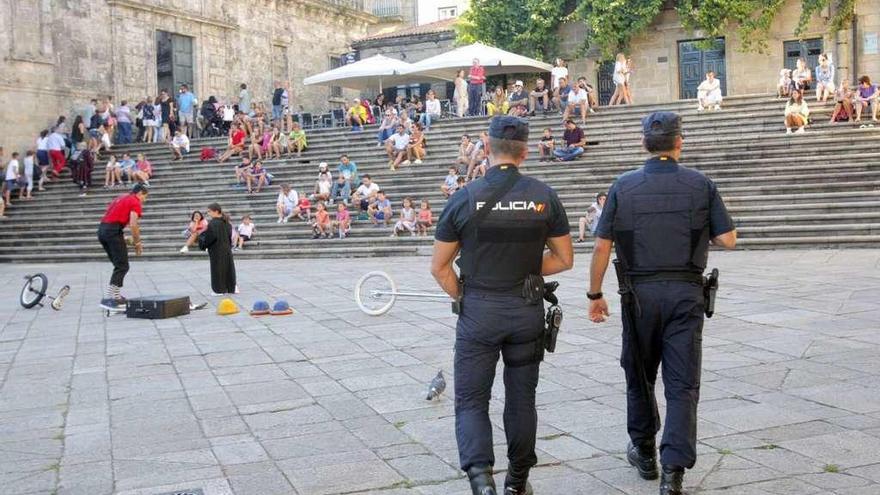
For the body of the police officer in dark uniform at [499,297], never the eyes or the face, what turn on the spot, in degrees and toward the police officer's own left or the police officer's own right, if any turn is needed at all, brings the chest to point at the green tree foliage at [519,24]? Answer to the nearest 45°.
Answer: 0° — they already face it

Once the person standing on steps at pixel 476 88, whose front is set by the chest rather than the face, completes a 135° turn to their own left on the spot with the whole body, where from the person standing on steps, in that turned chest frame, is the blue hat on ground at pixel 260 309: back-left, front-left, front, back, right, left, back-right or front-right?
back-right

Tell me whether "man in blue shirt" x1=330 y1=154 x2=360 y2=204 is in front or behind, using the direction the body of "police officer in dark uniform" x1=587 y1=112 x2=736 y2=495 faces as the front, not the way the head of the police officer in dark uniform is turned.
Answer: in front

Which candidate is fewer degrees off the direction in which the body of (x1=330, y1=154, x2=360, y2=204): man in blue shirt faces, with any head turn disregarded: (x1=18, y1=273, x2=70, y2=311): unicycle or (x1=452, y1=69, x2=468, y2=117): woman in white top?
the unicycle

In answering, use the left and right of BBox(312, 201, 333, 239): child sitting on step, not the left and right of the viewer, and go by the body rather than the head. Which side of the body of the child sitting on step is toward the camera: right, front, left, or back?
front

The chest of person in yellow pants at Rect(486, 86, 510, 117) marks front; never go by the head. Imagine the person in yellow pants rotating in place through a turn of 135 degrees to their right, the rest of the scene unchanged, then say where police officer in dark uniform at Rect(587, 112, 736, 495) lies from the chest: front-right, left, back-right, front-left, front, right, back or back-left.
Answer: back-left

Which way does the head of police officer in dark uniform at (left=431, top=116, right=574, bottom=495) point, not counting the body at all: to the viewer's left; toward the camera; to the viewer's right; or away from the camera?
away from the camera

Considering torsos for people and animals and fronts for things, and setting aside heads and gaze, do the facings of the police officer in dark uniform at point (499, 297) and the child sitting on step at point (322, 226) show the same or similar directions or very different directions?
very different directions

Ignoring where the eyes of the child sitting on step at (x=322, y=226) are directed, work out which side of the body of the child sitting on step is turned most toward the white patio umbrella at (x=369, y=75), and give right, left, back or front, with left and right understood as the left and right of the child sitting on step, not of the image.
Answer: back

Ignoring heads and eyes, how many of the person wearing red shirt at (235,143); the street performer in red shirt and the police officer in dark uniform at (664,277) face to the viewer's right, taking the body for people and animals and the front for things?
1

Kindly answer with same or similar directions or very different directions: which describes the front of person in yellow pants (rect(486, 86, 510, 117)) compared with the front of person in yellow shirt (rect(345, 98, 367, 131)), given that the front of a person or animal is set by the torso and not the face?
same or similar directions

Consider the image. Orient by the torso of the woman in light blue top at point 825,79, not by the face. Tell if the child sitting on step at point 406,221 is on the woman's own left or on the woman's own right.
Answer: on the woman's own right

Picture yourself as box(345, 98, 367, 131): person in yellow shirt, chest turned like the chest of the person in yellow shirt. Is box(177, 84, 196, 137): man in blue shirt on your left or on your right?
on your right

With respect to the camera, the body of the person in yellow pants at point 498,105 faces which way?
toward the camera

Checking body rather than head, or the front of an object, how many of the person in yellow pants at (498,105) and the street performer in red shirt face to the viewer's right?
1

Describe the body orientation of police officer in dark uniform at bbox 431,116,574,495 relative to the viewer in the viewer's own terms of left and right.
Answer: facing away from the viewer

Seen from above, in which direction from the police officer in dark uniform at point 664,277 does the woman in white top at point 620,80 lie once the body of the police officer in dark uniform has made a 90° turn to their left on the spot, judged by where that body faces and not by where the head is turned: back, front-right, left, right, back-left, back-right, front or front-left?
right

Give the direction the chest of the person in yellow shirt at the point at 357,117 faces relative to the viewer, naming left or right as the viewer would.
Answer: facing the viewer

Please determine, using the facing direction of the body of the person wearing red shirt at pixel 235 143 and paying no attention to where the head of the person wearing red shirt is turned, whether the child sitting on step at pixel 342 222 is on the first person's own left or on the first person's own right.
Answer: on the first person's own left
